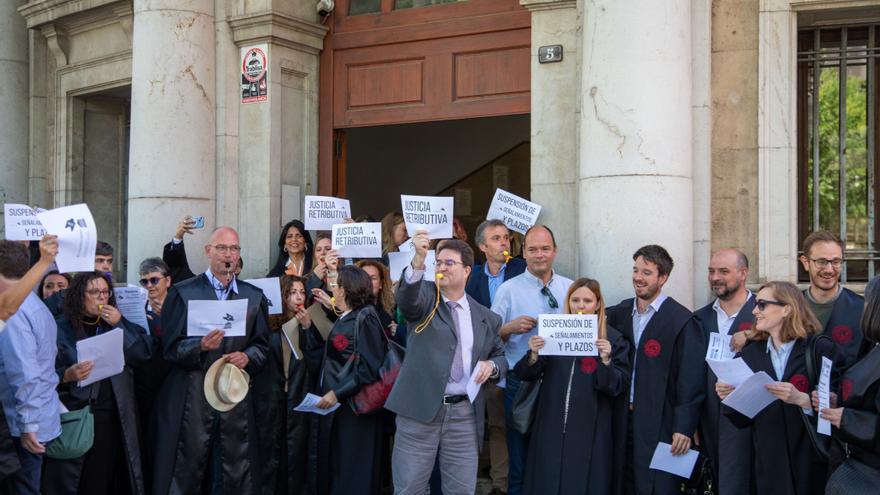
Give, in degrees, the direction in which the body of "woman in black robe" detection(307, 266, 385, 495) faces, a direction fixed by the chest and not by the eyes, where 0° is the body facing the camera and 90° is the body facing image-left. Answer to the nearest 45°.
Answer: approximately 90°

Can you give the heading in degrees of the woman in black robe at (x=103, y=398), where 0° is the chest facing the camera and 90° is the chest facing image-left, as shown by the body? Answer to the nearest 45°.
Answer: approximately 315°

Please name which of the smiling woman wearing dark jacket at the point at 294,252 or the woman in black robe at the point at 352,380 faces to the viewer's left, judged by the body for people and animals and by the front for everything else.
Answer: the woman in black robe

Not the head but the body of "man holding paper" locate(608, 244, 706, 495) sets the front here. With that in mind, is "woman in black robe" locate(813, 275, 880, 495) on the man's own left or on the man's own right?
on the man's own left

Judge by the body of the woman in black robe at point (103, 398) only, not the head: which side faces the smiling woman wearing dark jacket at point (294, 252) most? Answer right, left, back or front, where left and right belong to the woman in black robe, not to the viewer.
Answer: left

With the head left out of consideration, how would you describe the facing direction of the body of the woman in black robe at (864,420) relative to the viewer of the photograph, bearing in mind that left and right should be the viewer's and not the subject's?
facing to the left of the viewer

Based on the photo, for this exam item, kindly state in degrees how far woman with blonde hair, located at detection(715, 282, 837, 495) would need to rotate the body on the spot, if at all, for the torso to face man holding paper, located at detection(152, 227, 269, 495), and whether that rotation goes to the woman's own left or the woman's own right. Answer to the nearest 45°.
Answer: approximately 45° to the woman's own right
